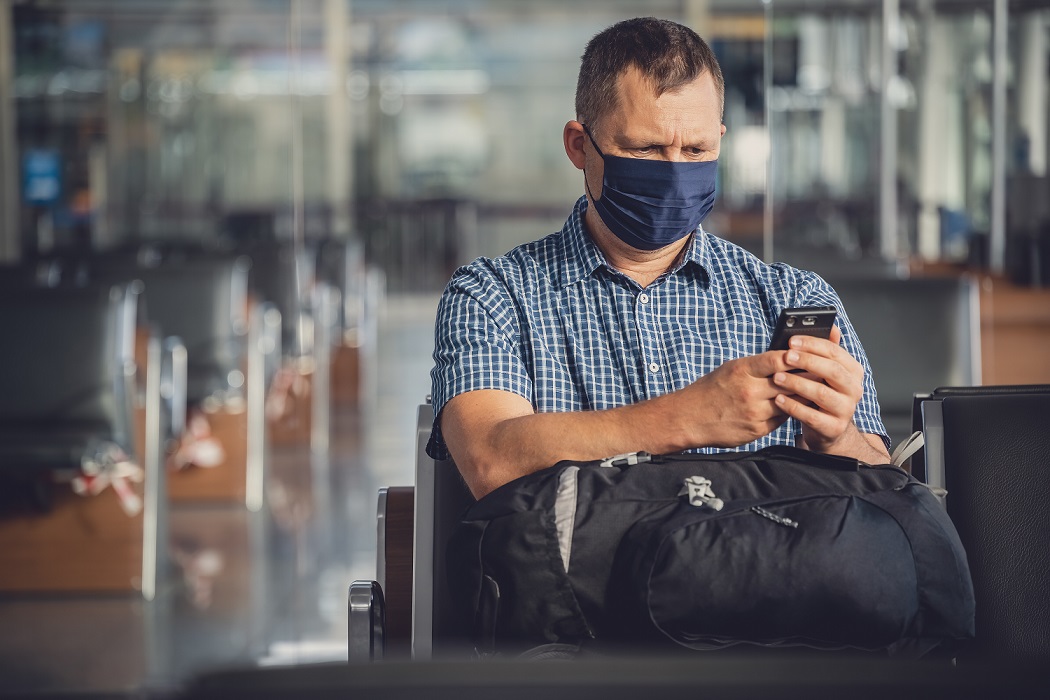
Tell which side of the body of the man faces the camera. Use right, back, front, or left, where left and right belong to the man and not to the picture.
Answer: front

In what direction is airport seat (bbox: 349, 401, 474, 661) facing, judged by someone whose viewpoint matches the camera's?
facing the viewer

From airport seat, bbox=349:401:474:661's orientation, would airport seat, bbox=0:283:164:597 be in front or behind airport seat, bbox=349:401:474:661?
behind

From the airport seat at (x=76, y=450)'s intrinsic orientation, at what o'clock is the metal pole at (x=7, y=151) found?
The metal pole is roughly at 6 o'clock from the airport seat.

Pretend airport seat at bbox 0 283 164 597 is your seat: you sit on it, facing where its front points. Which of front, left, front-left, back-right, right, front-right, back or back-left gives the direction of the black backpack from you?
front

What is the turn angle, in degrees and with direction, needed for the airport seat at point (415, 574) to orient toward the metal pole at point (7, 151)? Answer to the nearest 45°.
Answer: approximately 180°
